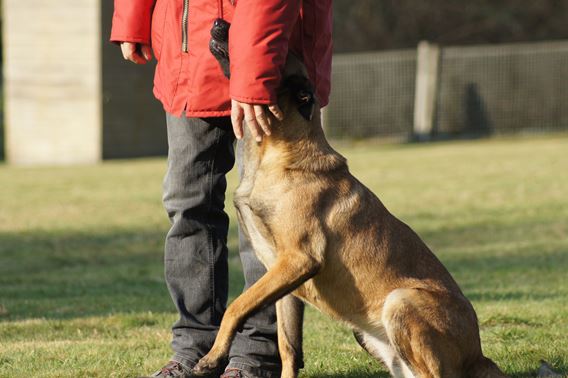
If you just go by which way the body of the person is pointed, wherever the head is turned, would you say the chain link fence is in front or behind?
behind

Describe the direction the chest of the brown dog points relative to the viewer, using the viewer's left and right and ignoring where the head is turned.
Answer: facing to the left of the viewer

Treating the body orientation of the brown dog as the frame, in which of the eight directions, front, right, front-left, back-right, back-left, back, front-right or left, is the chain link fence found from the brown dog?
right

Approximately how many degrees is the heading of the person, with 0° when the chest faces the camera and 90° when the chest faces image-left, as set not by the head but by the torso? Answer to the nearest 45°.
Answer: approximately 45°
